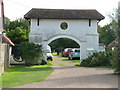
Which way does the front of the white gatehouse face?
toward the camera

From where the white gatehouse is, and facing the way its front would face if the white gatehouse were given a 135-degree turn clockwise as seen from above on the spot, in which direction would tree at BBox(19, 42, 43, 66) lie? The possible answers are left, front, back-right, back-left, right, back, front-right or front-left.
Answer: left

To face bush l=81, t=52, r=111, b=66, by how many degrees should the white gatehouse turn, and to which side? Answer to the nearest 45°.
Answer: approximately 45° to its left
